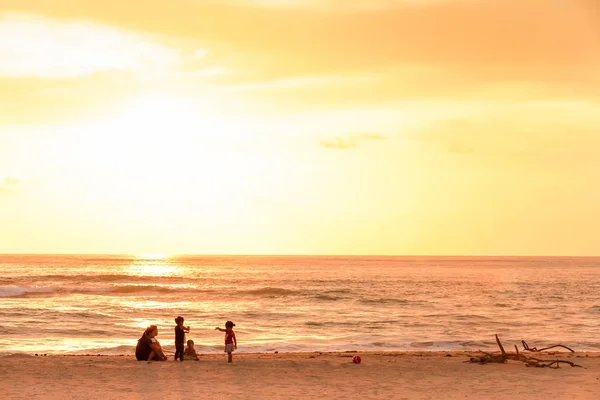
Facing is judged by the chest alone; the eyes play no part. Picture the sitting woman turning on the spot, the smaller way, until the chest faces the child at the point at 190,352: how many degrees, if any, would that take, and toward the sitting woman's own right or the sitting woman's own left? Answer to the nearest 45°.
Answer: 0° — they already face them

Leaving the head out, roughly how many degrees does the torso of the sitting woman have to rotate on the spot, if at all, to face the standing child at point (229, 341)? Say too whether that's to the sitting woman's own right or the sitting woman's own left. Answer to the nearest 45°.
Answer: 0° — they already face them

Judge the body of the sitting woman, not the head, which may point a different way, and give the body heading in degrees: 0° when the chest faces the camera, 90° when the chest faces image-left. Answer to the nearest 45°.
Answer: approximately 270°
